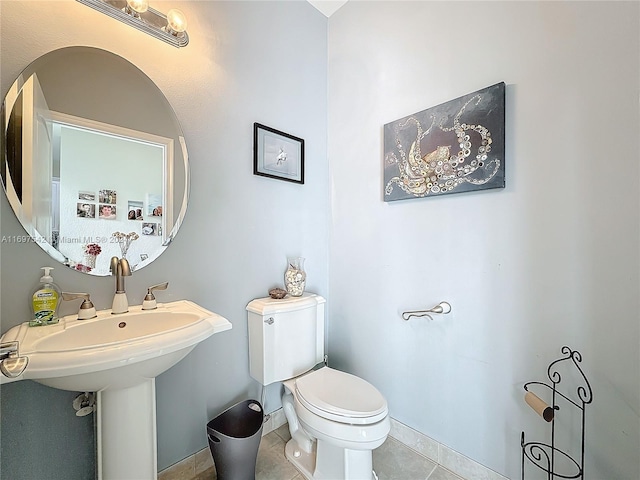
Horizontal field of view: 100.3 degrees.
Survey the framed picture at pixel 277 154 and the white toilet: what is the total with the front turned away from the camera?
0

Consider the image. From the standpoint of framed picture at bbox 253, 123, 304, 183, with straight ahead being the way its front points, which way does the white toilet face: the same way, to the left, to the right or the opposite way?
the same way

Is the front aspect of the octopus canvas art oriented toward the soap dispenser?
yes

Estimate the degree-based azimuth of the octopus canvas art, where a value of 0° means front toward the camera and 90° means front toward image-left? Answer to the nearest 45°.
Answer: approximately 45°

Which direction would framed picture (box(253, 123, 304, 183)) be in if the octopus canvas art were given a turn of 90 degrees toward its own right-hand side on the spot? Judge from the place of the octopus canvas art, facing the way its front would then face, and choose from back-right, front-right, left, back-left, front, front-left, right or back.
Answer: front-left

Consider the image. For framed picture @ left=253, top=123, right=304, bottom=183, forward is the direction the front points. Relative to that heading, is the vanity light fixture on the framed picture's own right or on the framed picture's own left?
on the framed picture's own right

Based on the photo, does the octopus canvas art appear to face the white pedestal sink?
yes

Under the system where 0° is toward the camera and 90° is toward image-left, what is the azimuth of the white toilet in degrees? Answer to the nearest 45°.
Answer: approximately 315°

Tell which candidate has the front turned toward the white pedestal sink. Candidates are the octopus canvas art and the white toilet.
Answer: the octopus canvas art

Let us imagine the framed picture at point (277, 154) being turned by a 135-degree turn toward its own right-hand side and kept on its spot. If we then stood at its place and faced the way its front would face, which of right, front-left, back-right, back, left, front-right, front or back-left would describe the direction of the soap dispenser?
front-left
